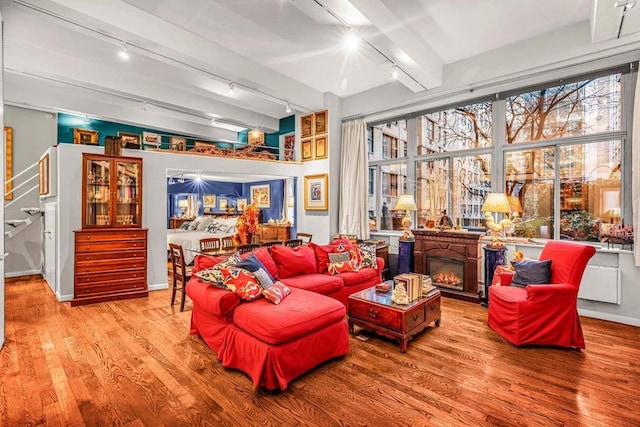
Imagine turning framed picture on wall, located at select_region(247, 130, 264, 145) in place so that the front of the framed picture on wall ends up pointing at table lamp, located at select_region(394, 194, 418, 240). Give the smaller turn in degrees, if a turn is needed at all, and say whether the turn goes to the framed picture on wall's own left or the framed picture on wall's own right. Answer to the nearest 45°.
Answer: approximately 45° to the framed picture on wall's own left

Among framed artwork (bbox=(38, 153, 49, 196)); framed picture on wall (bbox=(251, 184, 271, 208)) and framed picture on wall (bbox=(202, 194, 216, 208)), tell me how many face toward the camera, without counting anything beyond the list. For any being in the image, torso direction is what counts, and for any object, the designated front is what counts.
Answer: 2

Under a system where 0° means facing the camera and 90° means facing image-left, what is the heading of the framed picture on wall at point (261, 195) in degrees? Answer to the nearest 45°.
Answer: approximately 0°

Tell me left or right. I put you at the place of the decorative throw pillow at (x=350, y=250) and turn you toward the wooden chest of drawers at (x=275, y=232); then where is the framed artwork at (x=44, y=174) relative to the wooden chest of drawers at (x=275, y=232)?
left

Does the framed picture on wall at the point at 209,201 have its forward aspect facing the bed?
yes

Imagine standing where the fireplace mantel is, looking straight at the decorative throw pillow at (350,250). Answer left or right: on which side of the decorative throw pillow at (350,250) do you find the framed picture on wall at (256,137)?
right
